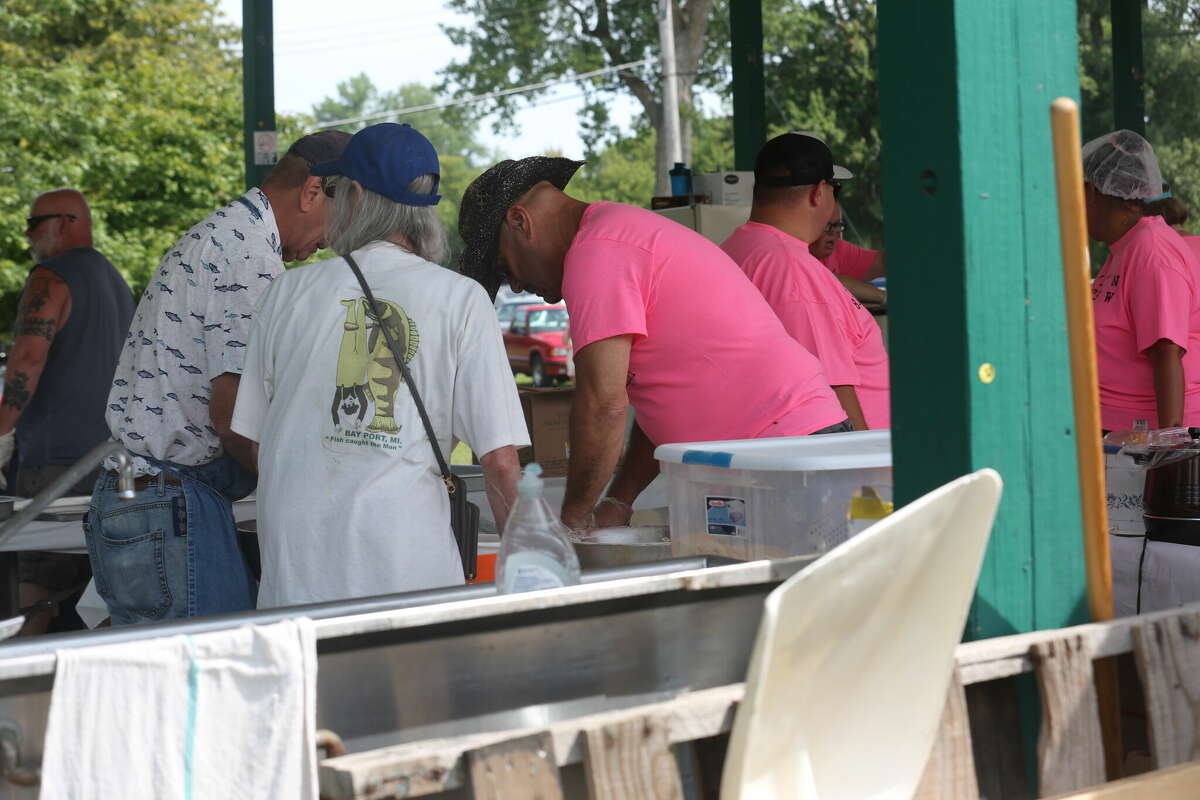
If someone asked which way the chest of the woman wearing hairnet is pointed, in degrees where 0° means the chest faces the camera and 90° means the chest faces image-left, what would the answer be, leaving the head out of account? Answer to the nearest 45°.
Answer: approximately 45°

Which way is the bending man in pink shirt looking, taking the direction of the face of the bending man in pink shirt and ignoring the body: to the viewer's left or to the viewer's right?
to the viewer's left

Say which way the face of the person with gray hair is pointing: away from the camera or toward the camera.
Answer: away from the camera

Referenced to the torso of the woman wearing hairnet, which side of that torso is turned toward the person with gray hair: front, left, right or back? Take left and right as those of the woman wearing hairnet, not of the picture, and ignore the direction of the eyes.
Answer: front

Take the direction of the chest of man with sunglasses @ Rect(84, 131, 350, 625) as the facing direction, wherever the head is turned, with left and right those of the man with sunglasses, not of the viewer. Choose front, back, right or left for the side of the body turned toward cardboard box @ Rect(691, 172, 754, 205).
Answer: front

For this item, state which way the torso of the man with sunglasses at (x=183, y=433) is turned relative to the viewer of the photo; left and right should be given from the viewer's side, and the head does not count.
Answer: facing away from the viewer and to the right of the viewer

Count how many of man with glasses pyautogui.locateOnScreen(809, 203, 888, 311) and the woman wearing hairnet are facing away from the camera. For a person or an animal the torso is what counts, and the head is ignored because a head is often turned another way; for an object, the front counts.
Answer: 0

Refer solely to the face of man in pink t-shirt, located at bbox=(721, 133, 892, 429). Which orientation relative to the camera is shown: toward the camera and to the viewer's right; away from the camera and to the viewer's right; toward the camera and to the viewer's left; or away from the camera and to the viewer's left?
away from the camera and to the viewer's right

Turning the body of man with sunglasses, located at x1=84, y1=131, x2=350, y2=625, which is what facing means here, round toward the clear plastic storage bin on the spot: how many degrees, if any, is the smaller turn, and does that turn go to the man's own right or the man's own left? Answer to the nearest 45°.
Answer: approximately 90° to the man's own right

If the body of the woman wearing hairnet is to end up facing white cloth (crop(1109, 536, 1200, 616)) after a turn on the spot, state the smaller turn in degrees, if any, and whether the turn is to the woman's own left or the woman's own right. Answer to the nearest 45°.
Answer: approximately 45° to the woman's own left

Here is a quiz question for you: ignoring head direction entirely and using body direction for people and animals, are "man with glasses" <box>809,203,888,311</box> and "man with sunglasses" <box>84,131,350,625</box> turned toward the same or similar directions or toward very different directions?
very different directions
